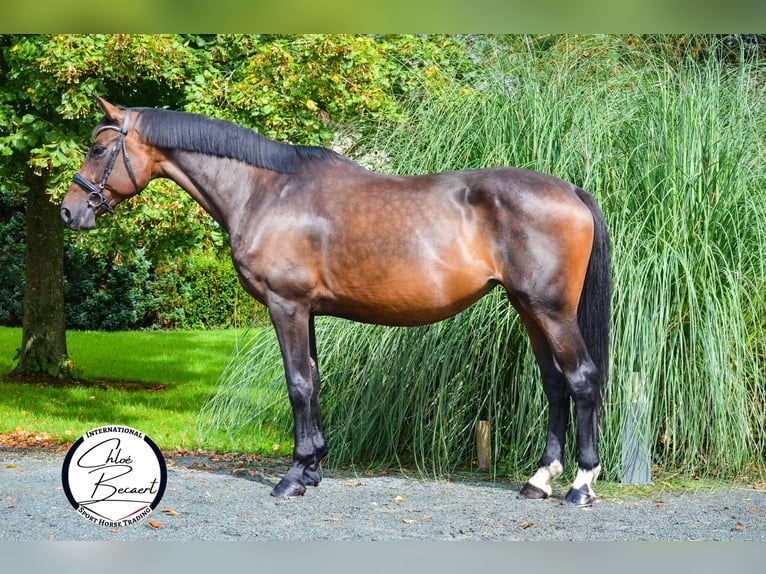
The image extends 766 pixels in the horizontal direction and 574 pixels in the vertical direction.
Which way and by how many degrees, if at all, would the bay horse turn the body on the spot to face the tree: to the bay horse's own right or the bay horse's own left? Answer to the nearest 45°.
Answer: approximately 45° to the bay horse's own right

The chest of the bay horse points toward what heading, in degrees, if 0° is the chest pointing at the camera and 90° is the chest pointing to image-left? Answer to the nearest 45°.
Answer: approximately 90°
